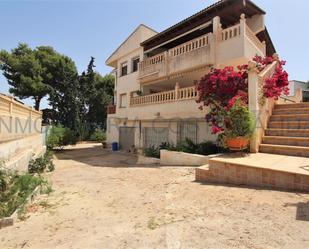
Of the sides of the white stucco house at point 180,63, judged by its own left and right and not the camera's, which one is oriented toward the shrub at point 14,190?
front

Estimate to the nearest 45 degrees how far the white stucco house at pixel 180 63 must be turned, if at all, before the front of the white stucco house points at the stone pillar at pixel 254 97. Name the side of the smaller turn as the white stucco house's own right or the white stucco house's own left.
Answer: approximately 90° to the white stucco house's own left

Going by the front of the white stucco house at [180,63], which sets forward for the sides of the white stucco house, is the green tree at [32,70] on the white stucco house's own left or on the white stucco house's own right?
on the white stucco house's own right

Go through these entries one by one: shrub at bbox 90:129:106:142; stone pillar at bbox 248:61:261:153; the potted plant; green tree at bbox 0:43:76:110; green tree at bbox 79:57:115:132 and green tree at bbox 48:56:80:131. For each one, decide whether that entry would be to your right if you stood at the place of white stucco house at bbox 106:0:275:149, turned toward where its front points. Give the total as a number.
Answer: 4

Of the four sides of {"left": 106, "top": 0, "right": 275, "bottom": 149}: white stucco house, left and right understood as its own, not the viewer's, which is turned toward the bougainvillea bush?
left

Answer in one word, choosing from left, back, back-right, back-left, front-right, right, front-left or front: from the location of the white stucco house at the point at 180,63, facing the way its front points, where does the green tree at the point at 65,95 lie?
right

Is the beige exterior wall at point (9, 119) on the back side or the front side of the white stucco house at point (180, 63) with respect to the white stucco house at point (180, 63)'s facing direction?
on the front side

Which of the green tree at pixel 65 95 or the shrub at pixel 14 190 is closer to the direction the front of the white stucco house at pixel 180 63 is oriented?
the shrub

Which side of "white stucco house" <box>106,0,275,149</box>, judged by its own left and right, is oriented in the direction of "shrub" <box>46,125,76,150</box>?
right
